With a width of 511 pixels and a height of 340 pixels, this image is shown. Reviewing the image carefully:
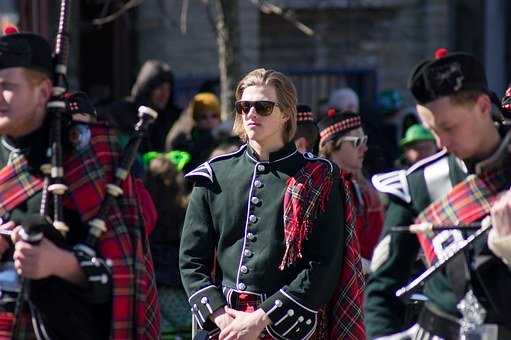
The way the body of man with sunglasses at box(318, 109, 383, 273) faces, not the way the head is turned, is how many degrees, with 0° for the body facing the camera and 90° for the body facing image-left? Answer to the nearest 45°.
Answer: approximately 315°

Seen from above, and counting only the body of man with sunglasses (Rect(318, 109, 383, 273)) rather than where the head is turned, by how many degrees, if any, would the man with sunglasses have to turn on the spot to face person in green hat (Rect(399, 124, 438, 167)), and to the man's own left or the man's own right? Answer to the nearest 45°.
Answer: approximately 135° to the man's own left

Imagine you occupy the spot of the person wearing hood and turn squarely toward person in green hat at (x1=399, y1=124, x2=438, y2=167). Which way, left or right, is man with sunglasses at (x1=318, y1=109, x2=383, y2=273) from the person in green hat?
right

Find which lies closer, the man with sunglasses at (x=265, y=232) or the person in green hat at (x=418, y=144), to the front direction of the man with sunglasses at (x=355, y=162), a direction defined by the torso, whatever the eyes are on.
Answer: the man with sunglasses

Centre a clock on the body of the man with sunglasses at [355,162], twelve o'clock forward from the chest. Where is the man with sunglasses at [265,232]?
the man with sunglasses at [265,232] is roughly at 2 o'clock from the man with sunglasses at [355,162].

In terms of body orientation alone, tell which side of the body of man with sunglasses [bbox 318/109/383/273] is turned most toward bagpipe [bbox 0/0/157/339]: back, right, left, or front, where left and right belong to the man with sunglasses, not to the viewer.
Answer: right

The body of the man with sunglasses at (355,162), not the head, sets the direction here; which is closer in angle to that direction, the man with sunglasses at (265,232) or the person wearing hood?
the man with sunglasses
